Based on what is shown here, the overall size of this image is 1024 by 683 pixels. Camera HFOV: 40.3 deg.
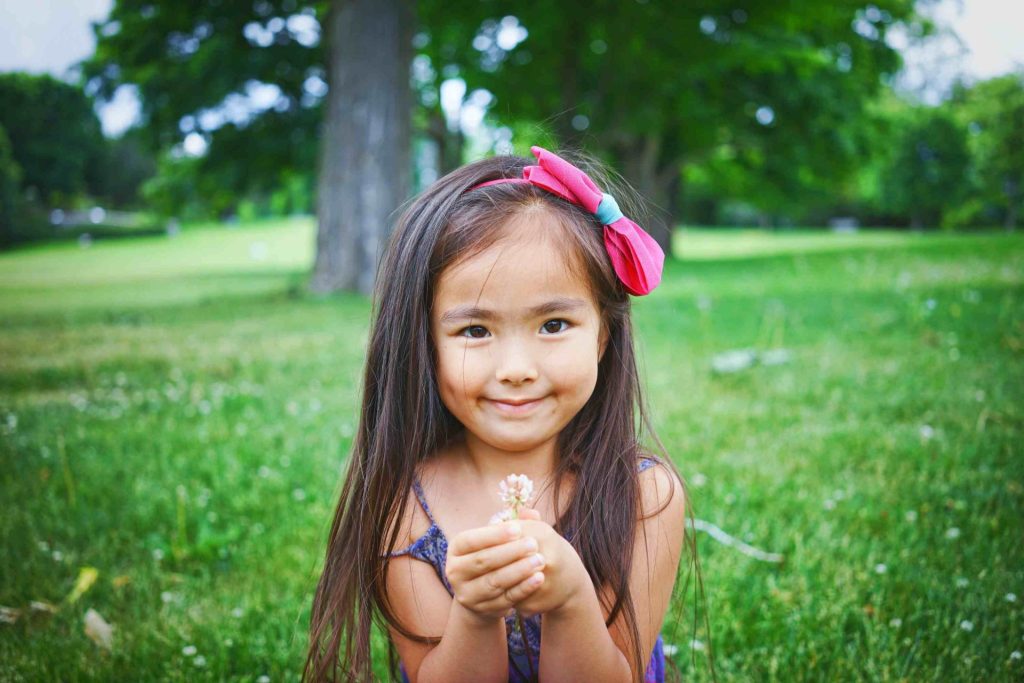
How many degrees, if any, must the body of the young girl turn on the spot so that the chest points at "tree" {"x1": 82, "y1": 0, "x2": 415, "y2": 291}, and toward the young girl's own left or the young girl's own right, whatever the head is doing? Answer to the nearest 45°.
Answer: approximately 180°

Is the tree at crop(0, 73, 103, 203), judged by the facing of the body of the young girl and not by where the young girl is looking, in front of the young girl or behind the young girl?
behind

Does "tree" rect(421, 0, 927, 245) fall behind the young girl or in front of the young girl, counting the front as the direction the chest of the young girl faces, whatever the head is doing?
behind

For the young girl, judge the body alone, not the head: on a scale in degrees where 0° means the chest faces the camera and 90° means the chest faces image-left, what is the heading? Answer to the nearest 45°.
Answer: approximately 0°

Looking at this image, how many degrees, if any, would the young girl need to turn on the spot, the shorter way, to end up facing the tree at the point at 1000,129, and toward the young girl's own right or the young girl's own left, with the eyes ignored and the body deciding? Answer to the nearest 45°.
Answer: approximately 135° to the young girl's own left
